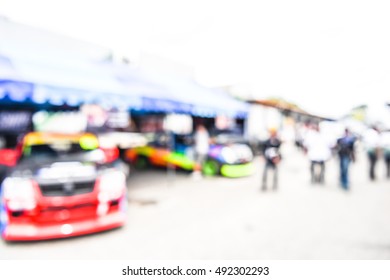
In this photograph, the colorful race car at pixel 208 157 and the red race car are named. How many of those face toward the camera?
1

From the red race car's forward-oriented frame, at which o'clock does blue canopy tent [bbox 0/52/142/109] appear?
The blue canopy tent is roughly at 6 o'clock from the red race car.

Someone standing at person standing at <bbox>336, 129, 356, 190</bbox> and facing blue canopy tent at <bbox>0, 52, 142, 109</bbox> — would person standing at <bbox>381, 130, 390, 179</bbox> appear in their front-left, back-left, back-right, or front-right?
back-right

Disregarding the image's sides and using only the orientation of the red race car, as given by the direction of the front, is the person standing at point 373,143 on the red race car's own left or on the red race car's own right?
on the red race car's own left

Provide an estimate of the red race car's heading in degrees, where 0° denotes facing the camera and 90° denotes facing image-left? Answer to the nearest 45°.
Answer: approximately 0°
